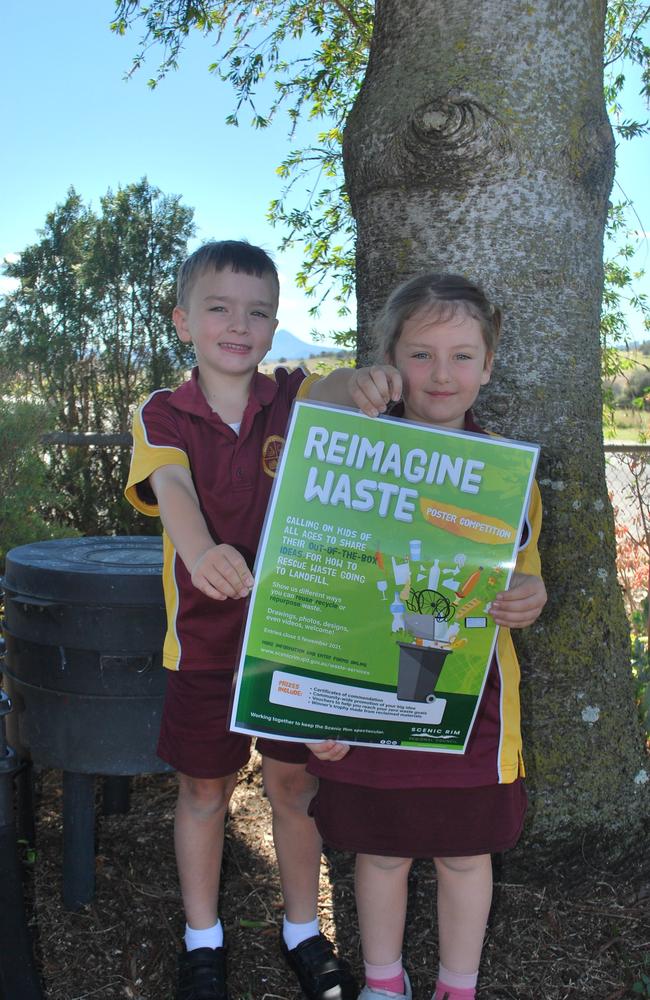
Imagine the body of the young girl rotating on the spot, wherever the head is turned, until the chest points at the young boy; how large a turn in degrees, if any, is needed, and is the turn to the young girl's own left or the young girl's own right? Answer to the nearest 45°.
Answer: approximately 90° to the young girl's own right

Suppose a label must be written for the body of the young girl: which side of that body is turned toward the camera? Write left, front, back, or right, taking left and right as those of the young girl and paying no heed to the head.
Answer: front

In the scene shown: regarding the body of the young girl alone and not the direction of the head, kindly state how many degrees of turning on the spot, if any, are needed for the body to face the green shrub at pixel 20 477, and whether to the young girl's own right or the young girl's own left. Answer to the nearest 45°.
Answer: approximately 135° to the young girl's own right

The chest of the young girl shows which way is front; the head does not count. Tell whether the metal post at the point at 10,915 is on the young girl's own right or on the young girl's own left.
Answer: on the young girl's own right

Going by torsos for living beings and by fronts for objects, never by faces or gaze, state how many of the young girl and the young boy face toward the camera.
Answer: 2

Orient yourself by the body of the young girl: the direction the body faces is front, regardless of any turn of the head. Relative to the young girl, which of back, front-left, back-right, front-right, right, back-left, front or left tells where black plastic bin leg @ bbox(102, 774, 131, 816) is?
back-right

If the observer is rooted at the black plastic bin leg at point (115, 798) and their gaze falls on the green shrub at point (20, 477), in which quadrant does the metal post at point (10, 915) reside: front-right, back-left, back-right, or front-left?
back-left

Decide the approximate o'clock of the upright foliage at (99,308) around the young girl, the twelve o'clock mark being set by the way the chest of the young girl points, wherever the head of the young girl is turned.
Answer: The upright foliage is roughly at 5 o'clock from the young girl.

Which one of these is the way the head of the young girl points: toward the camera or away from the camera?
toward the camera

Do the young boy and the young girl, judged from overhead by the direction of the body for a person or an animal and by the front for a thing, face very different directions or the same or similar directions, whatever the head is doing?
same or similar directions
